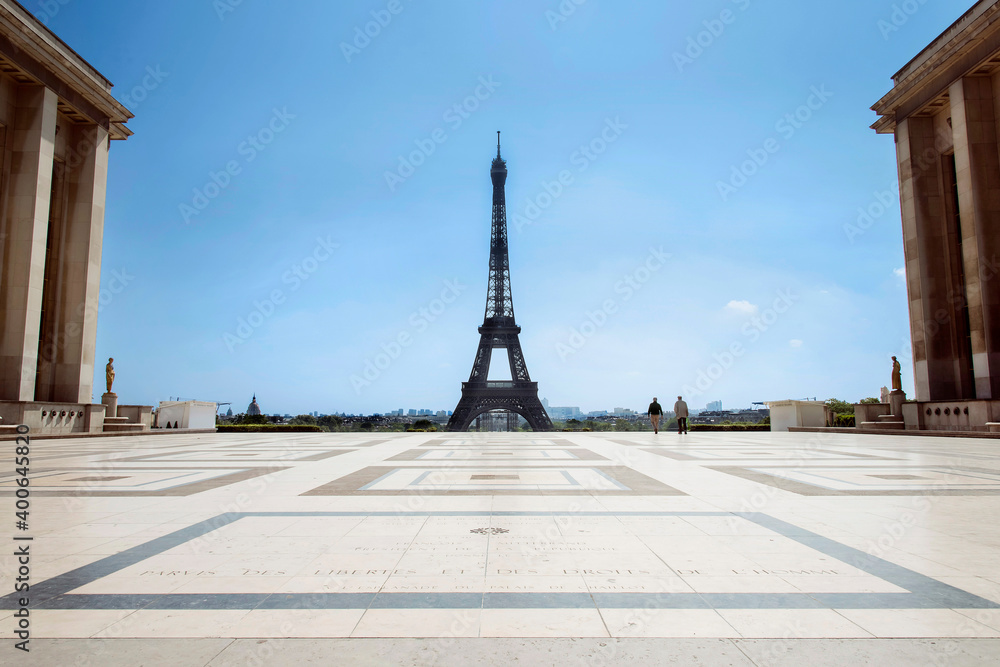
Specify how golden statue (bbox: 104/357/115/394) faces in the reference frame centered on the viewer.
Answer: facing to the right of the viewer

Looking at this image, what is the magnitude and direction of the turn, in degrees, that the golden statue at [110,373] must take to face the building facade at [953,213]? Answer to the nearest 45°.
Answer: approximately 45° to its right
